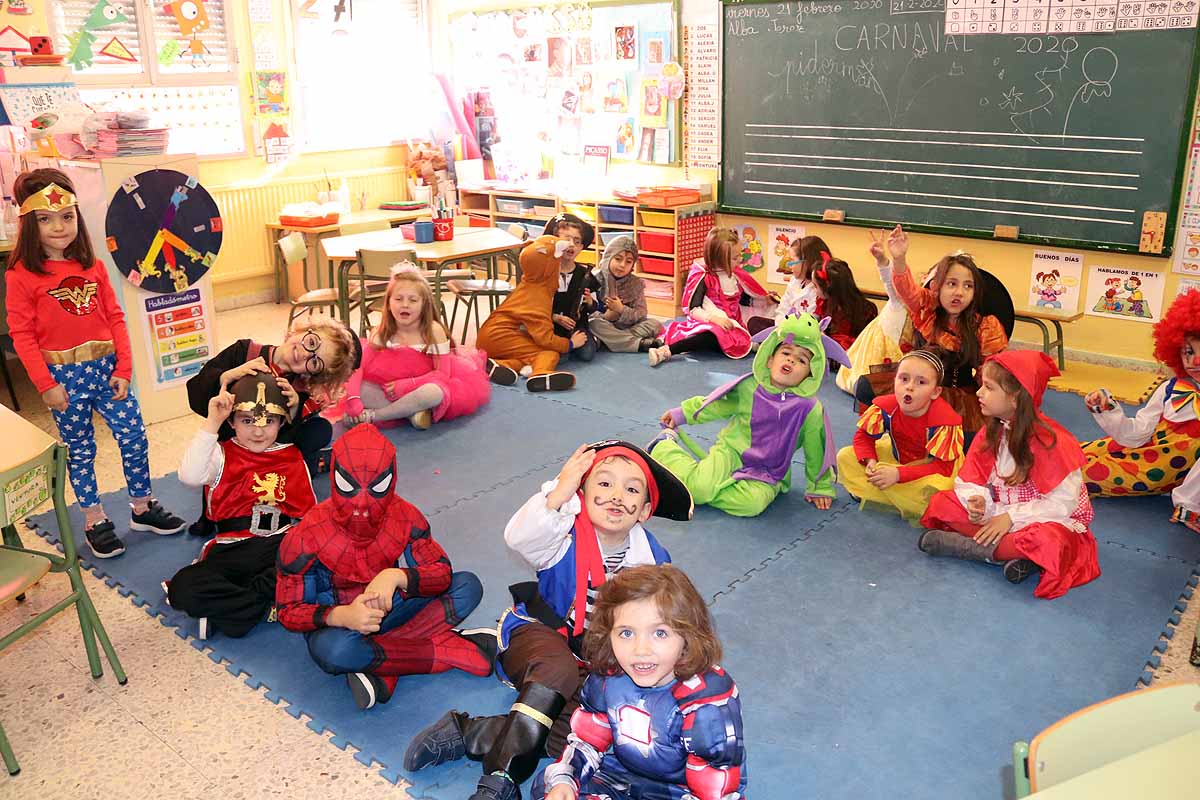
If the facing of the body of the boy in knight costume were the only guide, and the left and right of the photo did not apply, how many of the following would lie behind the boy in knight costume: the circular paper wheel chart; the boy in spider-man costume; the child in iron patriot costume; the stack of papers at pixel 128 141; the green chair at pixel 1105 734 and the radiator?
3

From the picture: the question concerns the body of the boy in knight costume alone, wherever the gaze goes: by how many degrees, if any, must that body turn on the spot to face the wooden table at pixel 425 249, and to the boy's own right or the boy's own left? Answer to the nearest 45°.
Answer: approximately 135° to the boy's own left

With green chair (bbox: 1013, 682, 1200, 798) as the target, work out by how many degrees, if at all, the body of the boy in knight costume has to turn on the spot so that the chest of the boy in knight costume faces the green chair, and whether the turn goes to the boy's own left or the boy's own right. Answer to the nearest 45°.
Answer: approximately 45° to the boy's own left

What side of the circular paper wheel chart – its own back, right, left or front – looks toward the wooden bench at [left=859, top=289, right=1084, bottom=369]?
left

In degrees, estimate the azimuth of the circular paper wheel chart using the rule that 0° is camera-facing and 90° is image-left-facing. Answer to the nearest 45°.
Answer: approximately 0°

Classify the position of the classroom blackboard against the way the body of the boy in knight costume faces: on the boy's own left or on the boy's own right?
on the boy's own left

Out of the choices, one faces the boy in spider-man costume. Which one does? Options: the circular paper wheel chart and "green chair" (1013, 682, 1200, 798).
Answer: the circular paper wheel chart

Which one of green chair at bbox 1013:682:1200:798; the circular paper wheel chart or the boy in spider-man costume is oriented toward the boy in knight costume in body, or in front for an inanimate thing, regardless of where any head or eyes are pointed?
the circular paper wheel chart

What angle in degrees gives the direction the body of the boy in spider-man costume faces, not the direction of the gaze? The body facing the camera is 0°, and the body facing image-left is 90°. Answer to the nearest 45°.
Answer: approximately 0°

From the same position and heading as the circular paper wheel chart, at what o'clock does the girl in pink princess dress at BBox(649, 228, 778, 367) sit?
The girl in pink princess dress is roughly at 9 o'clock from the circular paper wheel chart.

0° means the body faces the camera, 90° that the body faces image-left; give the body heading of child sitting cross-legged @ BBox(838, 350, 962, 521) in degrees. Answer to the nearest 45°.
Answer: approximately 45°

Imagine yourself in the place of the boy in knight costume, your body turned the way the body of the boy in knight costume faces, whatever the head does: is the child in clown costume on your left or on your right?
on your left

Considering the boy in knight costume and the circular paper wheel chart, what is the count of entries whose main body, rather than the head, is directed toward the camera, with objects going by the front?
2
